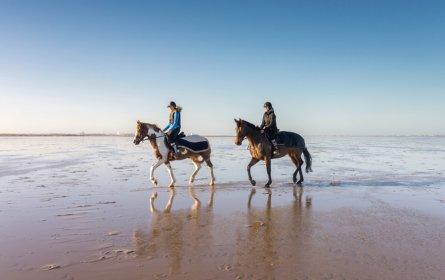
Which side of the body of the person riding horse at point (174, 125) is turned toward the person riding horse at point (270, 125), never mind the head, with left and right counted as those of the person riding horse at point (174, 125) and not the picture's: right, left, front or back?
back

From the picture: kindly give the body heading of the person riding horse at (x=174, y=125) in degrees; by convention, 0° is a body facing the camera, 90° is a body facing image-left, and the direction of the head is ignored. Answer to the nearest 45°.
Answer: approximately 90°

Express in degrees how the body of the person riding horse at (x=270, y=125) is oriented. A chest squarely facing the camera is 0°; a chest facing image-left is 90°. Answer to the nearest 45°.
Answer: approximately 45°

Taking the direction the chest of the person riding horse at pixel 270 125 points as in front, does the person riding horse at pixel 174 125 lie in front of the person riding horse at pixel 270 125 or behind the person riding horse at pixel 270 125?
in front

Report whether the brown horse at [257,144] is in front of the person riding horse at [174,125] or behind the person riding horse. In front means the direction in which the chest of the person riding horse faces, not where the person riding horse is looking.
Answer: behind

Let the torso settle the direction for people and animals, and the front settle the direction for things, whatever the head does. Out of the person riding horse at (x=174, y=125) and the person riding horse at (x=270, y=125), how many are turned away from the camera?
0
